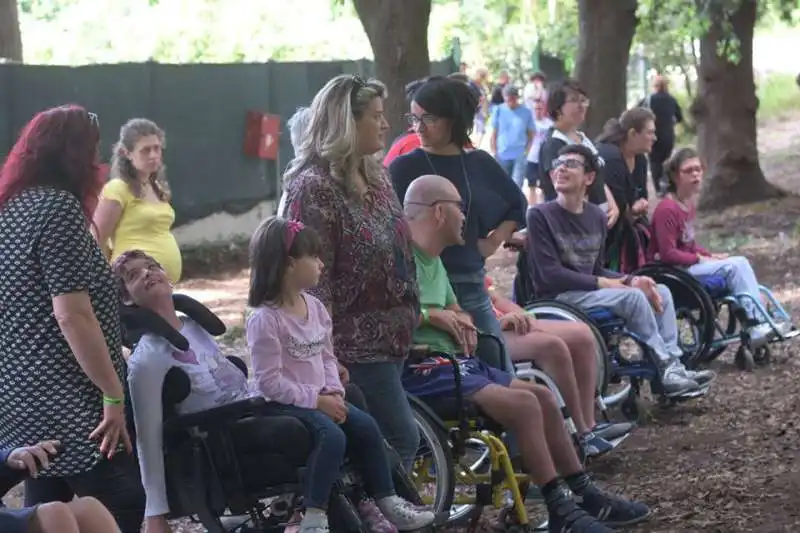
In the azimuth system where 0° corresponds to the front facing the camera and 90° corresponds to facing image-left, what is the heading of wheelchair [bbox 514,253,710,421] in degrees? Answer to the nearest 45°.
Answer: approximately 315°

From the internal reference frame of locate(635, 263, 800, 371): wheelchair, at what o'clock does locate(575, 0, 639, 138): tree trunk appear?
The tree trunk is roughly at 7 o'clock from the wheelchair.

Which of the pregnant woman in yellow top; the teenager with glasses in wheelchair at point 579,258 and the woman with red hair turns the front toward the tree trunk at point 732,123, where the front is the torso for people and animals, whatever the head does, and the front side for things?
the woman with red hair

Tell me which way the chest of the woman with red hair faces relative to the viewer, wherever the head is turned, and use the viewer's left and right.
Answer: facing away from the viewer and to the right of the viewer

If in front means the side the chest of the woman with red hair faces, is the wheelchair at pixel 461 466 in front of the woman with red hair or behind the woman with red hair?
in front

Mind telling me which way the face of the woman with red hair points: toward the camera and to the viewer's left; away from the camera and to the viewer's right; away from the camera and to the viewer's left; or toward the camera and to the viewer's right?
away from the camera and to the viewer's right

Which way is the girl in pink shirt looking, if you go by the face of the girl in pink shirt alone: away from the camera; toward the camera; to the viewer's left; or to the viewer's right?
to the viewer's right

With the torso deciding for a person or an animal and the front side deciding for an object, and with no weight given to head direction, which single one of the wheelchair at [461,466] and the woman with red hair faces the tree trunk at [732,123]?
the woman with red hair

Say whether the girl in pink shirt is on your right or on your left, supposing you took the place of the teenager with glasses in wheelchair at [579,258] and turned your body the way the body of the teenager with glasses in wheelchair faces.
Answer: on your right

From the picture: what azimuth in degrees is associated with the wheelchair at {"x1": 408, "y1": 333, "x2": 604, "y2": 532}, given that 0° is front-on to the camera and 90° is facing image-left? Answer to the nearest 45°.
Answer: approximately 315°
